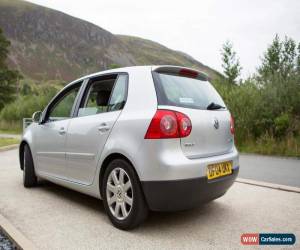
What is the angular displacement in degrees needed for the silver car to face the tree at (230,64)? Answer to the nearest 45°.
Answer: approximately 45° to its right

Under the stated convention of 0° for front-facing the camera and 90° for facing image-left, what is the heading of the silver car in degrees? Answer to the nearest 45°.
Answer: approximately 135°

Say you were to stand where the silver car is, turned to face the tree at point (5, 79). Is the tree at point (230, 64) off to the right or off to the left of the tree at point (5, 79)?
right

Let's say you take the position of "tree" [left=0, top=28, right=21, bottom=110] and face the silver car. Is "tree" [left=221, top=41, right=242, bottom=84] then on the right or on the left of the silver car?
left

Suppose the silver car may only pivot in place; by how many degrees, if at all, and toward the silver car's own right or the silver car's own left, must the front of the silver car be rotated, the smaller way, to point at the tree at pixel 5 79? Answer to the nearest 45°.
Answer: approximately 45° to the silver car's own right
